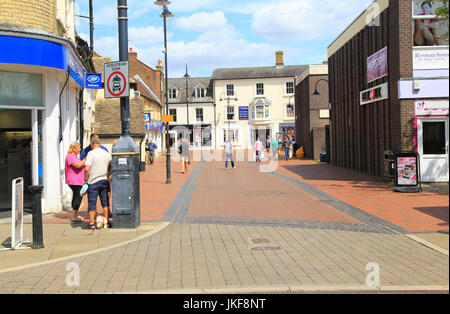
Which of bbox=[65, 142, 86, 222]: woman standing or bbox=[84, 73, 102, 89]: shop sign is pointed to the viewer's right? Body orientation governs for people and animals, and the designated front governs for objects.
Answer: the woman standing

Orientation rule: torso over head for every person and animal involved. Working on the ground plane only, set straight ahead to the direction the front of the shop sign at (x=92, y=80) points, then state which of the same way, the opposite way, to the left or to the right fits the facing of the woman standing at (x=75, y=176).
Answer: to the left

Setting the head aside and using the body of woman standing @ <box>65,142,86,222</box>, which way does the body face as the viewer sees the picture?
to the viewer's right

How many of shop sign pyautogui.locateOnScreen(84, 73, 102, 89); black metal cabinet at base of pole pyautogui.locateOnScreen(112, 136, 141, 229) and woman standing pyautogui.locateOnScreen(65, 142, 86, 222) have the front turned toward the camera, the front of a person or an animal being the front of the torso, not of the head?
2

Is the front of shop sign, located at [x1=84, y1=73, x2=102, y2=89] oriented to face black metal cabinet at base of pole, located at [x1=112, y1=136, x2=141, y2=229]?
yes

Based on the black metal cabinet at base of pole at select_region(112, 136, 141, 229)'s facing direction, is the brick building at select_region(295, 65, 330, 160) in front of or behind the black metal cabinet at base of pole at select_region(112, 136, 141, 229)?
behind

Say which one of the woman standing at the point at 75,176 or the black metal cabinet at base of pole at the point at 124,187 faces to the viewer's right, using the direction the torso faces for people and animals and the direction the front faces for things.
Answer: the woman standing

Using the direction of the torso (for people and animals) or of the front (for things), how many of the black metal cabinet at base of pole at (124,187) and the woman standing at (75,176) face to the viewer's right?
1

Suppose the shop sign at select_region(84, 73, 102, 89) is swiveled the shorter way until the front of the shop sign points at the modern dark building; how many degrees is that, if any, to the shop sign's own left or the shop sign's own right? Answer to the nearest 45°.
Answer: approximately 90° to the shop sign's own left

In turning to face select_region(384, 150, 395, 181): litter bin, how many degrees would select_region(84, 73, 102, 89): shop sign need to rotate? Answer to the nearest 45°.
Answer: approximately 90° to its left

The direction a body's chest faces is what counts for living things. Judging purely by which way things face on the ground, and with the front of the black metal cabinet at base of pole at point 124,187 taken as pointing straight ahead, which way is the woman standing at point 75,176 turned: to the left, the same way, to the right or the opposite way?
to the left

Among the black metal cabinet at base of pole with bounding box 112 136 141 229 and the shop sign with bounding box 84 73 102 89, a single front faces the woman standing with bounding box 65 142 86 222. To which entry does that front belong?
the shop sign
